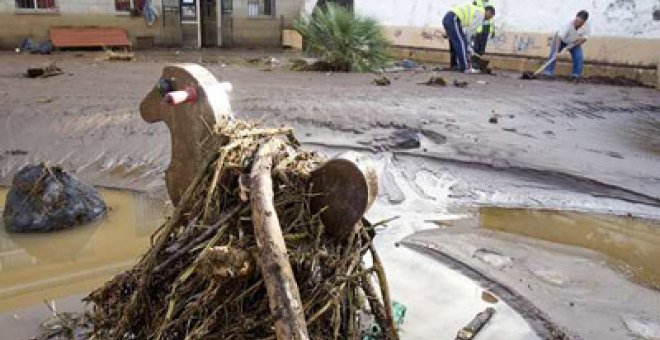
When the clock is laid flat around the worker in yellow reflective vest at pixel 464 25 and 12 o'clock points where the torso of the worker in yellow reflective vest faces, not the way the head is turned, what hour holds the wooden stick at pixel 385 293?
The wooden stick is roughly at 3 o'clock from the worker in yellow reflective vest.

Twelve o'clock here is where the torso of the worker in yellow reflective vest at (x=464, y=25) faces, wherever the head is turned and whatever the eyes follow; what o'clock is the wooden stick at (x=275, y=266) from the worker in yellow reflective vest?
The wooden stick is roughly at 3 o'clock from the worker in yellow reflective vest.

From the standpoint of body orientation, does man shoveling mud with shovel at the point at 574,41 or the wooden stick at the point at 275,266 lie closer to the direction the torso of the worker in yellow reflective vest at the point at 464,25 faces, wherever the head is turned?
the man shoveling mud with shovel

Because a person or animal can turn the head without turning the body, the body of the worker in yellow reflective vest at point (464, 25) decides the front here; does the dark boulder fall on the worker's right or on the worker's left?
on the worker's right

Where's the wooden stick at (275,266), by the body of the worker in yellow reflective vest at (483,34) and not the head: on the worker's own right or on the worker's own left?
on the worker's own right

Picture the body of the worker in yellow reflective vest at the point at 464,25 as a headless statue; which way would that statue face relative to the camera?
to the viewer's right
